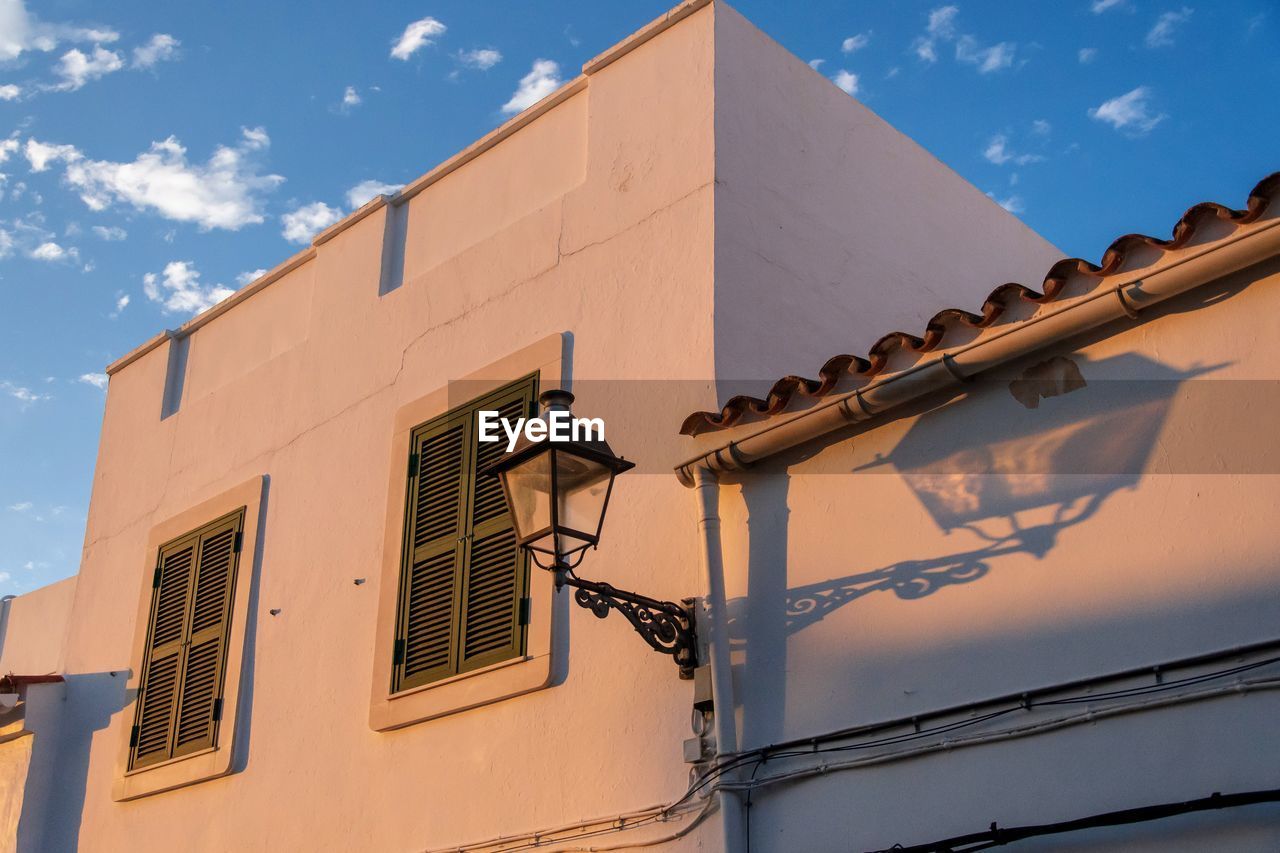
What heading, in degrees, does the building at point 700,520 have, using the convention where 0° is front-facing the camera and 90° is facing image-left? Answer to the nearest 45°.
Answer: approximately 45°
